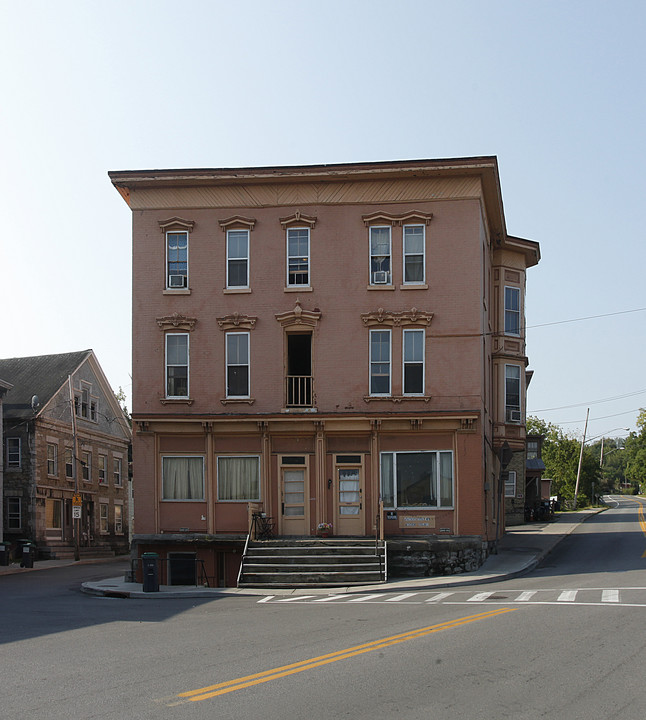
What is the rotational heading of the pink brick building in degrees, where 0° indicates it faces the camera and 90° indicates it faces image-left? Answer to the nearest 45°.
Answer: approximately 0°

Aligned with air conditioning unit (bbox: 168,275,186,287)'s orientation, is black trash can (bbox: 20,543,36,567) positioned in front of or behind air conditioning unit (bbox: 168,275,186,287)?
behind

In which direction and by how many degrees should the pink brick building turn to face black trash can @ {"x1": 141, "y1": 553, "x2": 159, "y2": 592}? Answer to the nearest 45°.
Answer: approximately 45° to its right

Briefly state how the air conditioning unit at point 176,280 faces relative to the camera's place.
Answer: facing the viewer
